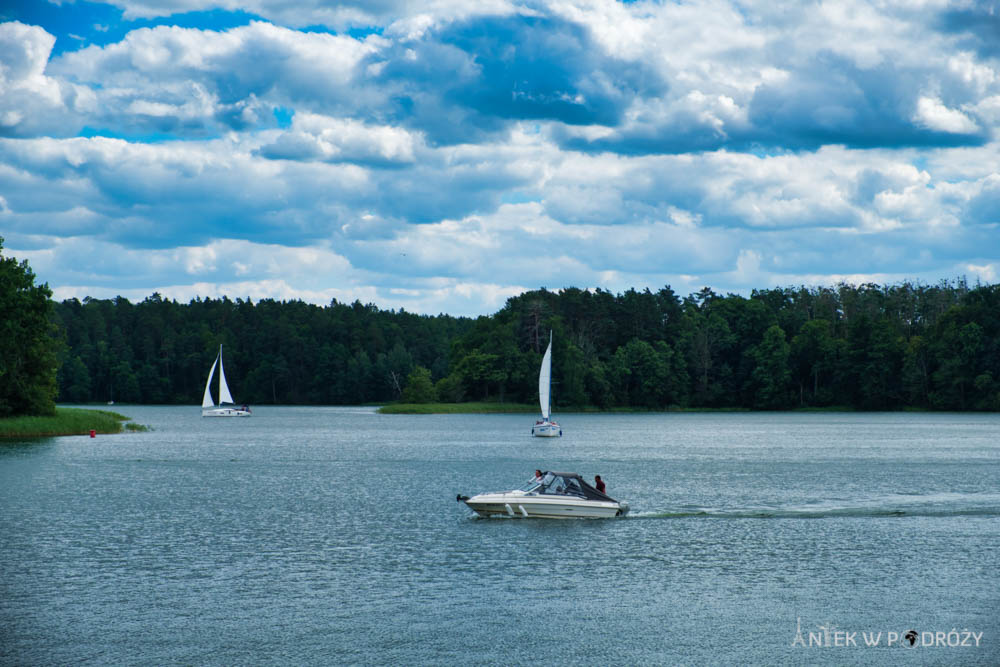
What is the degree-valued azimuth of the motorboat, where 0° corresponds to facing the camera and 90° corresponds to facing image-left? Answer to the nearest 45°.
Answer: approximately 90°
